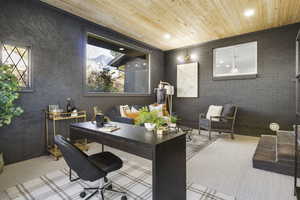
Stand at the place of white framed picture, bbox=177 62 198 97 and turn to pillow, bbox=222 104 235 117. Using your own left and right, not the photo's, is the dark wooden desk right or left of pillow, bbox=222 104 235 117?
right

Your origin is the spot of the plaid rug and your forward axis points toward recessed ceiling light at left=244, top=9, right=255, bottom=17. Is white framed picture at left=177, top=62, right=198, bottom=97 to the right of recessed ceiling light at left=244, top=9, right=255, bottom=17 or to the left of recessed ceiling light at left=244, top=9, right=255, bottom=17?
left

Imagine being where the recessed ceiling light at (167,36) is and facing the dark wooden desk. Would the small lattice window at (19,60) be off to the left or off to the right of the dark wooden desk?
right

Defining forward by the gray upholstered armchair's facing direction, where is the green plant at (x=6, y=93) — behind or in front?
in front

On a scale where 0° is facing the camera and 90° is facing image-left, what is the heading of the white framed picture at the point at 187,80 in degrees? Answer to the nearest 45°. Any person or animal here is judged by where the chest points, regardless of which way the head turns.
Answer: approximately 45°

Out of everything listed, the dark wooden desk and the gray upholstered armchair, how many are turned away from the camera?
0

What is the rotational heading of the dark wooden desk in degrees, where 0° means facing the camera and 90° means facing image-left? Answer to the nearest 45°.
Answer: approximately 45°

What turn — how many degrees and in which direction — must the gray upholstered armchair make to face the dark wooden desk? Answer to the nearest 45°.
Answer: approximately 45° to its left

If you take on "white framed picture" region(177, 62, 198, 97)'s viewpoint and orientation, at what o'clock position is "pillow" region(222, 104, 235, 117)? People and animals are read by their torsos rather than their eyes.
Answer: The pillow is roughly at 9 o'clock from the white framed picture.

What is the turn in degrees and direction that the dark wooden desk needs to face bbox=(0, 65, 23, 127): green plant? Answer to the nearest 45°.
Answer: approximately 90° to its right

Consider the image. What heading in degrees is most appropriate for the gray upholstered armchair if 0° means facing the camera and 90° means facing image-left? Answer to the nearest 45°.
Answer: approximately 45°

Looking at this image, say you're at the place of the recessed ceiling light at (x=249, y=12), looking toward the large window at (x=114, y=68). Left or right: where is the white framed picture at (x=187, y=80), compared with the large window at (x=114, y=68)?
right

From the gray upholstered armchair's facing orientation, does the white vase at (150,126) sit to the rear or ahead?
ahead

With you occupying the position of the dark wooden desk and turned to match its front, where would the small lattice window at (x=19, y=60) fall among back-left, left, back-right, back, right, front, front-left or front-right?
right
